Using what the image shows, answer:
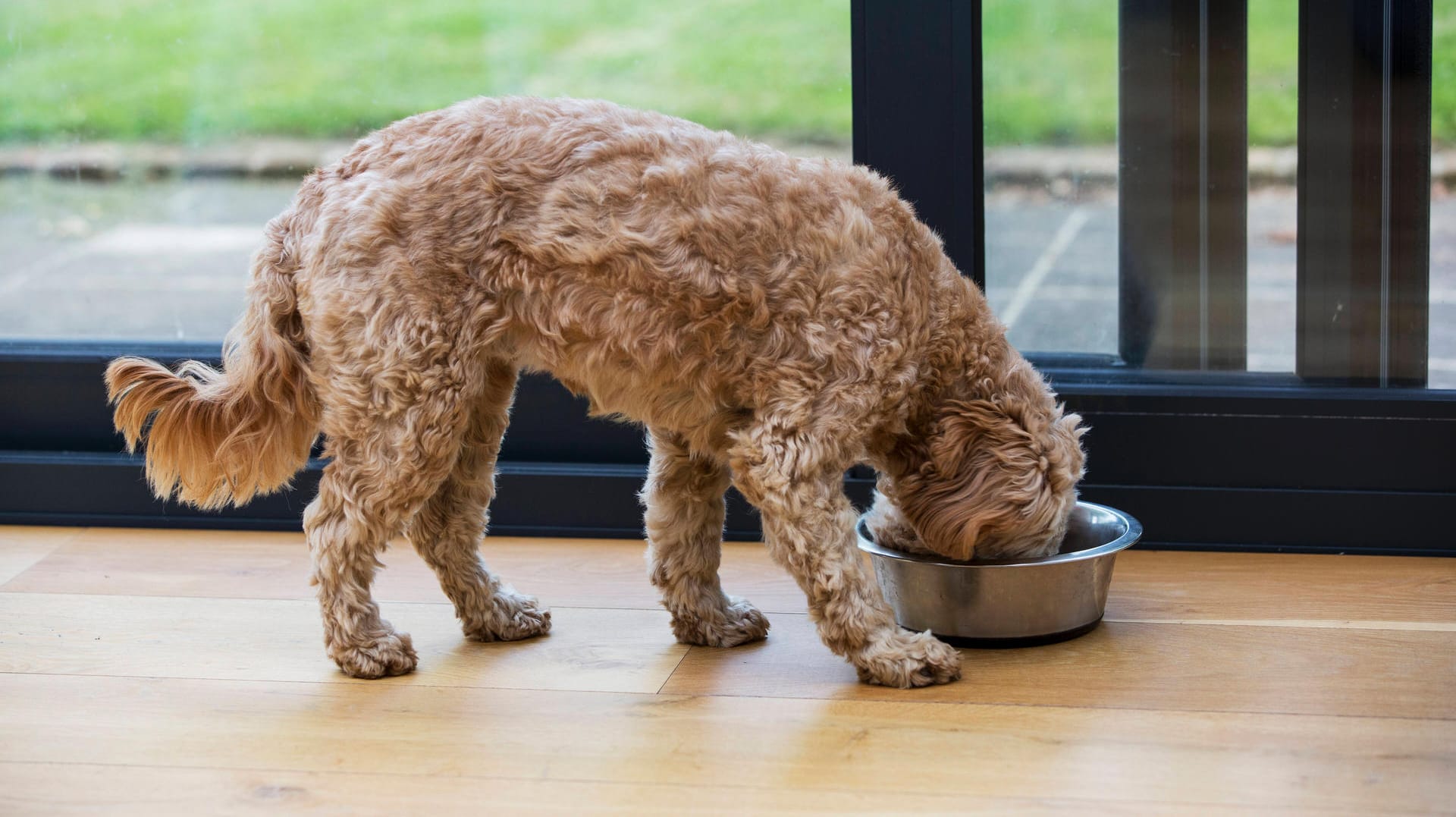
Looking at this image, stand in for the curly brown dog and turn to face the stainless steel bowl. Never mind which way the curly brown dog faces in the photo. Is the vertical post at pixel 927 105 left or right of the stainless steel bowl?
left

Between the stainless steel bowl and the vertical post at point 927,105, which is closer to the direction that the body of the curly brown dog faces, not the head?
the stainless steel bowl

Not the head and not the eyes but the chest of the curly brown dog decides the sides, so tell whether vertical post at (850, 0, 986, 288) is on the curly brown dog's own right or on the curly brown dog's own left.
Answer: on the curly brown dog's own left

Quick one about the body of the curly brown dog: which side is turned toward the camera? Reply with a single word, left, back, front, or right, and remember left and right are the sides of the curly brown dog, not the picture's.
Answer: right

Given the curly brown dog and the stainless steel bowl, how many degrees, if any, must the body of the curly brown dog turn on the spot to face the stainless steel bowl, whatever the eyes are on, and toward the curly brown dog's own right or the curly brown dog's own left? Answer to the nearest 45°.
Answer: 0° — it already faces it
